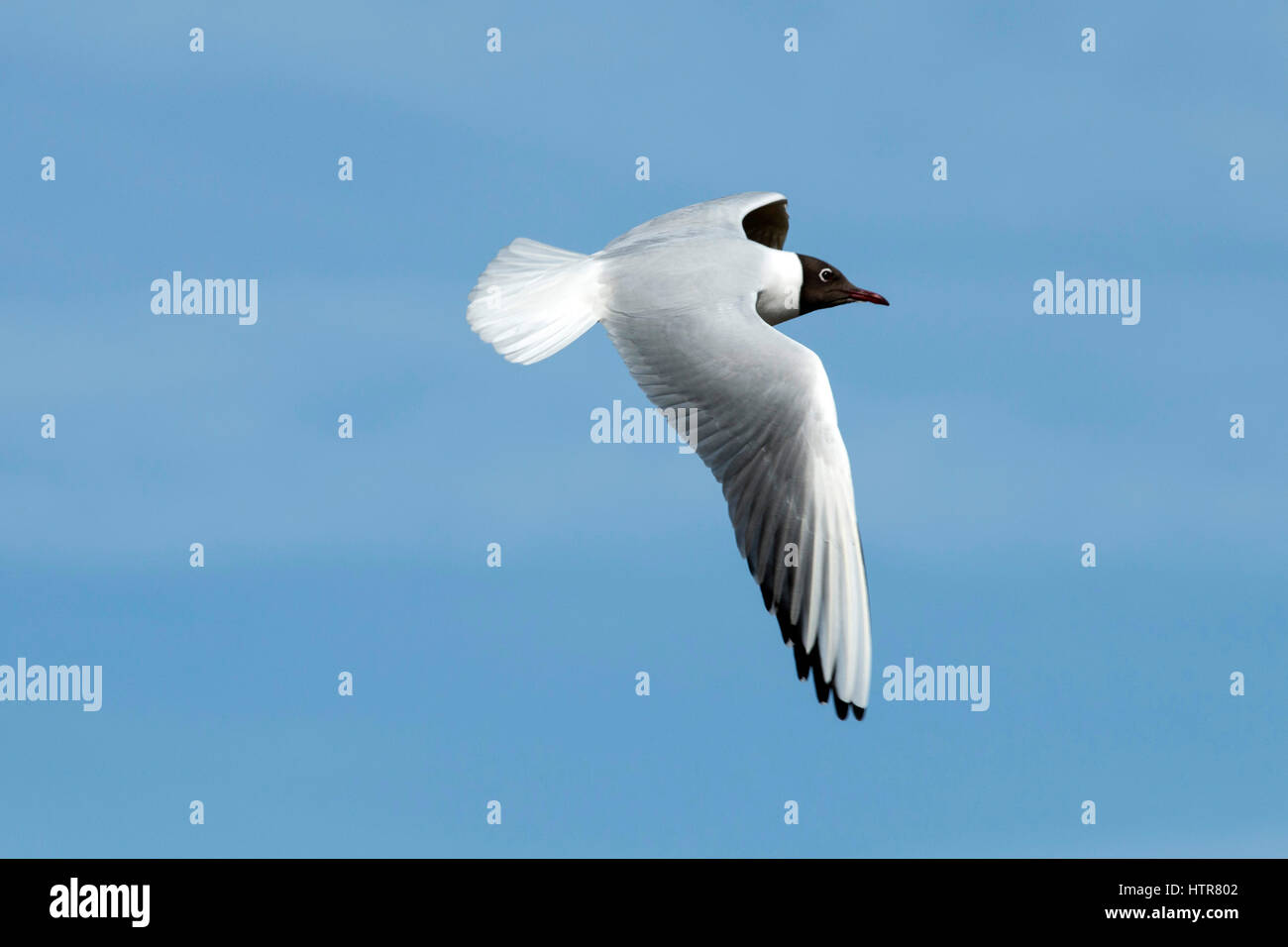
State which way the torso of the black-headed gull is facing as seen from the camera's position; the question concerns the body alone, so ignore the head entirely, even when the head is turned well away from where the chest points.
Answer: to the viewer's right
